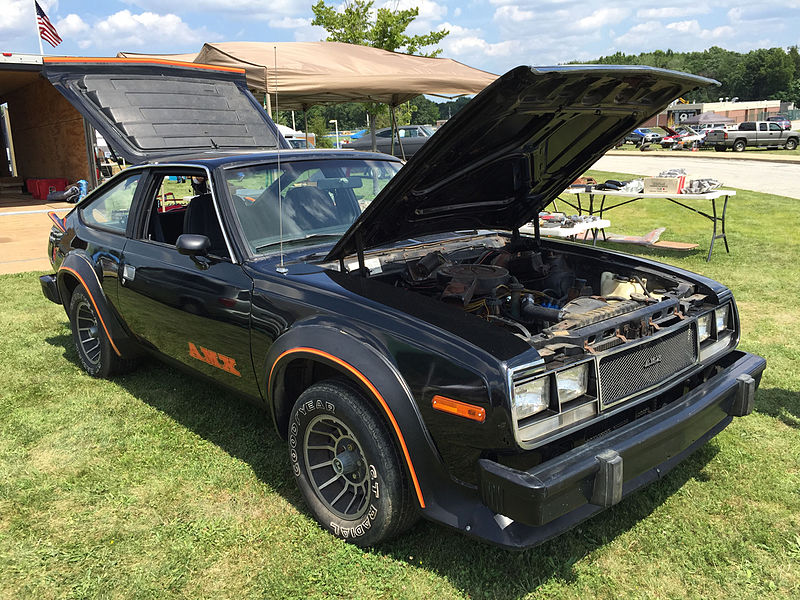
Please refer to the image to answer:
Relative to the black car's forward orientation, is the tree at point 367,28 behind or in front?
behind

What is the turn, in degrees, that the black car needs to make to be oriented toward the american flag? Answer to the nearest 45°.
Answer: approximately 180°

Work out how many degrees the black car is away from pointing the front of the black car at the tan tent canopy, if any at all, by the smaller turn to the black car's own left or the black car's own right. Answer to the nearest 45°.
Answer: approximately 135° to the black car's own left

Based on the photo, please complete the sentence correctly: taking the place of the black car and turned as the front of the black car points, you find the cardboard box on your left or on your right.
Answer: on your left

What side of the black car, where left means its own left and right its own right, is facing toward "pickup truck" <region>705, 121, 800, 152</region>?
left

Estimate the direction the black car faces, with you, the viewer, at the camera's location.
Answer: facing the viewer and to the right of the viewer
